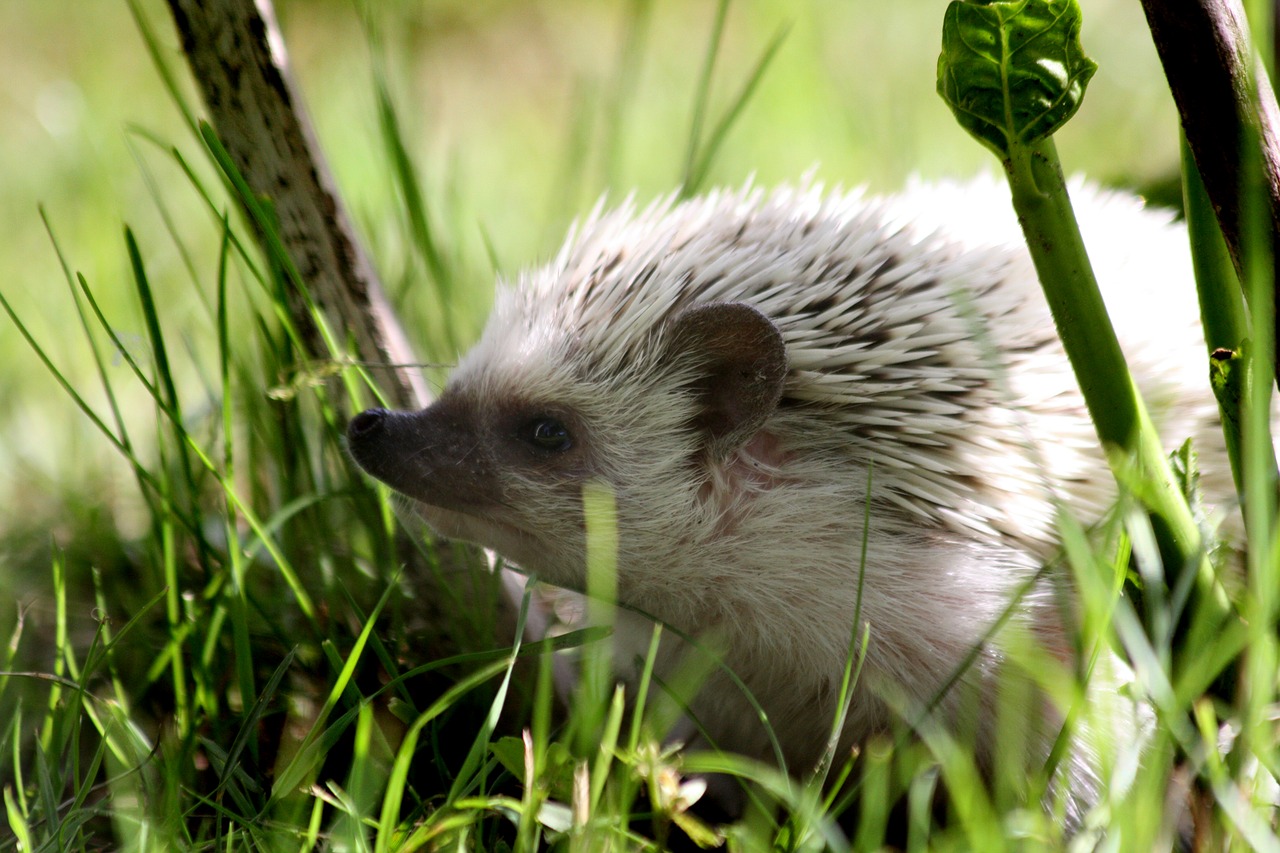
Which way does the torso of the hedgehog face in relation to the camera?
to the viewer's left

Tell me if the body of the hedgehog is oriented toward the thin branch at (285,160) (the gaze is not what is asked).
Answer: yes
